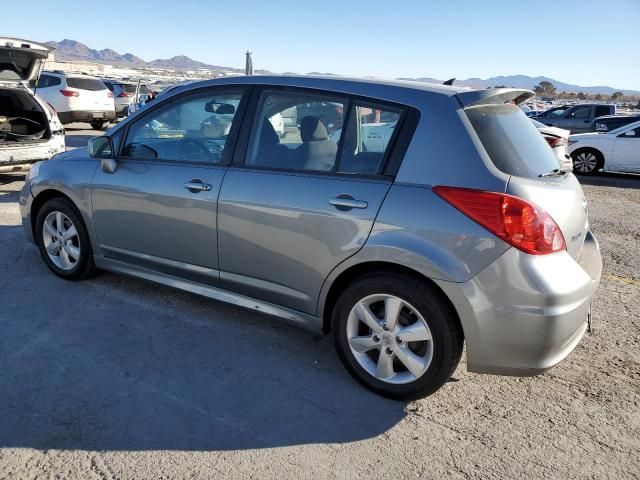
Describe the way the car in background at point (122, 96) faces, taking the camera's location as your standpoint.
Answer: facing away from the viewer and to the left of the viewer

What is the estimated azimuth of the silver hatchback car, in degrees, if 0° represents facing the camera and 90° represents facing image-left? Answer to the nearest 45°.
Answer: approximately 135°

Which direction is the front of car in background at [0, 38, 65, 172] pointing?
away from the camera

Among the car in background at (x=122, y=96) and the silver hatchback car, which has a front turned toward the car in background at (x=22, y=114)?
the silver hatchback car

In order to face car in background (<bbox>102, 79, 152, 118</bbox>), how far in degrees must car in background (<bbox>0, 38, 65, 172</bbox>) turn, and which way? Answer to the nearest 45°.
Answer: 0° — it already faces it

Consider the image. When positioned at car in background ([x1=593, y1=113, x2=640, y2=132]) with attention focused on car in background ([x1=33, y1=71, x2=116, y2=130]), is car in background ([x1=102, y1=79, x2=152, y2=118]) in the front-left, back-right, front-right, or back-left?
front-right

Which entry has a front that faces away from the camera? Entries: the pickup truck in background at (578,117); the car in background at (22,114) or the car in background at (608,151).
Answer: the car in background at (22,114)

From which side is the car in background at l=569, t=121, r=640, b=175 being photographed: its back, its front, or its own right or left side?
left

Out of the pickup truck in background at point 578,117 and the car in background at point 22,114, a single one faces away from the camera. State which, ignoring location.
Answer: the car in background at point 22,114

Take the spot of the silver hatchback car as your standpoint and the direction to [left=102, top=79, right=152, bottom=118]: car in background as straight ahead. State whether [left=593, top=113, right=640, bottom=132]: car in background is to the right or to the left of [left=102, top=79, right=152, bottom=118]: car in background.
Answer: right

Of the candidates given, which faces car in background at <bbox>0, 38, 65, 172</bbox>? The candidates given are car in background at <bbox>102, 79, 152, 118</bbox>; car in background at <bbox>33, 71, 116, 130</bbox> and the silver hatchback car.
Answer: the silver hatchback car

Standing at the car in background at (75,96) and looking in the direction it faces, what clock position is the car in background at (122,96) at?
the car in background at (122,96) is roughly at 2 o'clock from the car in background at (75,96).

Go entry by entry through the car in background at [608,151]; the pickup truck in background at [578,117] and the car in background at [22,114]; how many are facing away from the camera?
1

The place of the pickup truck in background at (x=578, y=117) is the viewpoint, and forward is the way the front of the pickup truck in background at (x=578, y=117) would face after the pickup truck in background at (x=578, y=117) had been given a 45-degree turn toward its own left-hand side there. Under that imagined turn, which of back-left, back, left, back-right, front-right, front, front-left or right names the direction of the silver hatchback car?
front-left
